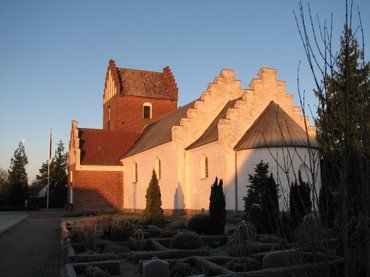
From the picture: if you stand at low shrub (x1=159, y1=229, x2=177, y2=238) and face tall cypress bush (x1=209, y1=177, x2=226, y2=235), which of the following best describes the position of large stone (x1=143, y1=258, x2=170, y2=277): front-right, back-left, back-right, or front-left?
back-right

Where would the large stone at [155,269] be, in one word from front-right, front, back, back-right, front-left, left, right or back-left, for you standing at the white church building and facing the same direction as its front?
back-left

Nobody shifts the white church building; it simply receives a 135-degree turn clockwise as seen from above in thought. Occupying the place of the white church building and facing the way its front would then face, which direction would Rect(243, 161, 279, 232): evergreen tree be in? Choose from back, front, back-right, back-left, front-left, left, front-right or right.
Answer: right

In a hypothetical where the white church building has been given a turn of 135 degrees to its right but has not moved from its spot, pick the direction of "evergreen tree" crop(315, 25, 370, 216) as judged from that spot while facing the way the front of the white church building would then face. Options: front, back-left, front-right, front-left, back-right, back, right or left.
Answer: right

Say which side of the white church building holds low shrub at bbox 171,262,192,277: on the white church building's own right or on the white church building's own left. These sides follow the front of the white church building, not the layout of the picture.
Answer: on the white church building's own left

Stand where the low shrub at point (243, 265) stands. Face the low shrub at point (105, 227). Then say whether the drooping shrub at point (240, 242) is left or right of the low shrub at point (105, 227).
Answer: right
